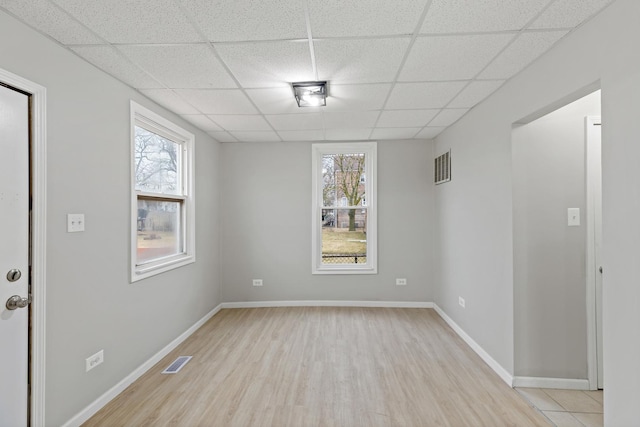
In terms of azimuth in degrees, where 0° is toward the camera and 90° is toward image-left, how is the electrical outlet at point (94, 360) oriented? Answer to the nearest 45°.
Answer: approximately 315°

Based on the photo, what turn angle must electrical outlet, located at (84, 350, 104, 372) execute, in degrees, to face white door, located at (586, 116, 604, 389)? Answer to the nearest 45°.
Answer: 0° — it already faces it

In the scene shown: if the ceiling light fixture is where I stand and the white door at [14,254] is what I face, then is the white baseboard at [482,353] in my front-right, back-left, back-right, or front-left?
back-left
